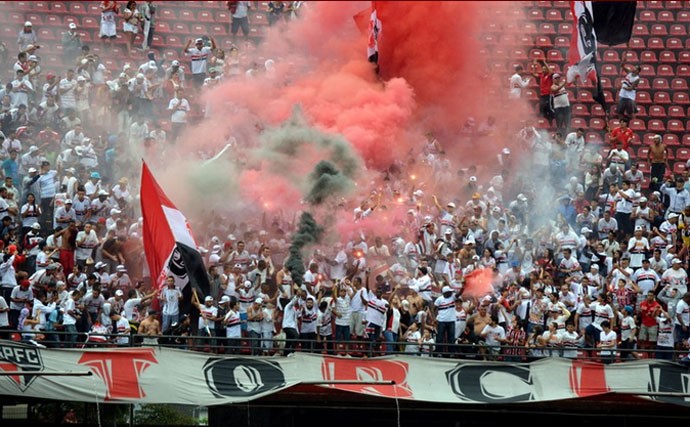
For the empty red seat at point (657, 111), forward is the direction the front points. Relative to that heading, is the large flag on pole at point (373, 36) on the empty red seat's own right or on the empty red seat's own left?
on the empty red seat's own right

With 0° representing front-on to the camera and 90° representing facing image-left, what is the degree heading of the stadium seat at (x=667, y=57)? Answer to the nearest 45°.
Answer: approximately 0°

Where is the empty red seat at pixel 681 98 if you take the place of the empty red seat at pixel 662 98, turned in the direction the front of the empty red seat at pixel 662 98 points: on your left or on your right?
on your left

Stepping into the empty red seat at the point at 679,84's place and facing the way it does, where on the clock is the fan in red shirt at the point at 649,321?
The fan in red shirt is roughly at 12 o'clock from the empty red seat.

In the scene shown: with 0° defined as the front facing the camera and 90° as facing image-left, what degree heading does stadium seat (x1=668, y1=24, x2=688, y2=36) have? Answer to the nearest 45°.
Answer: approximately 0°
